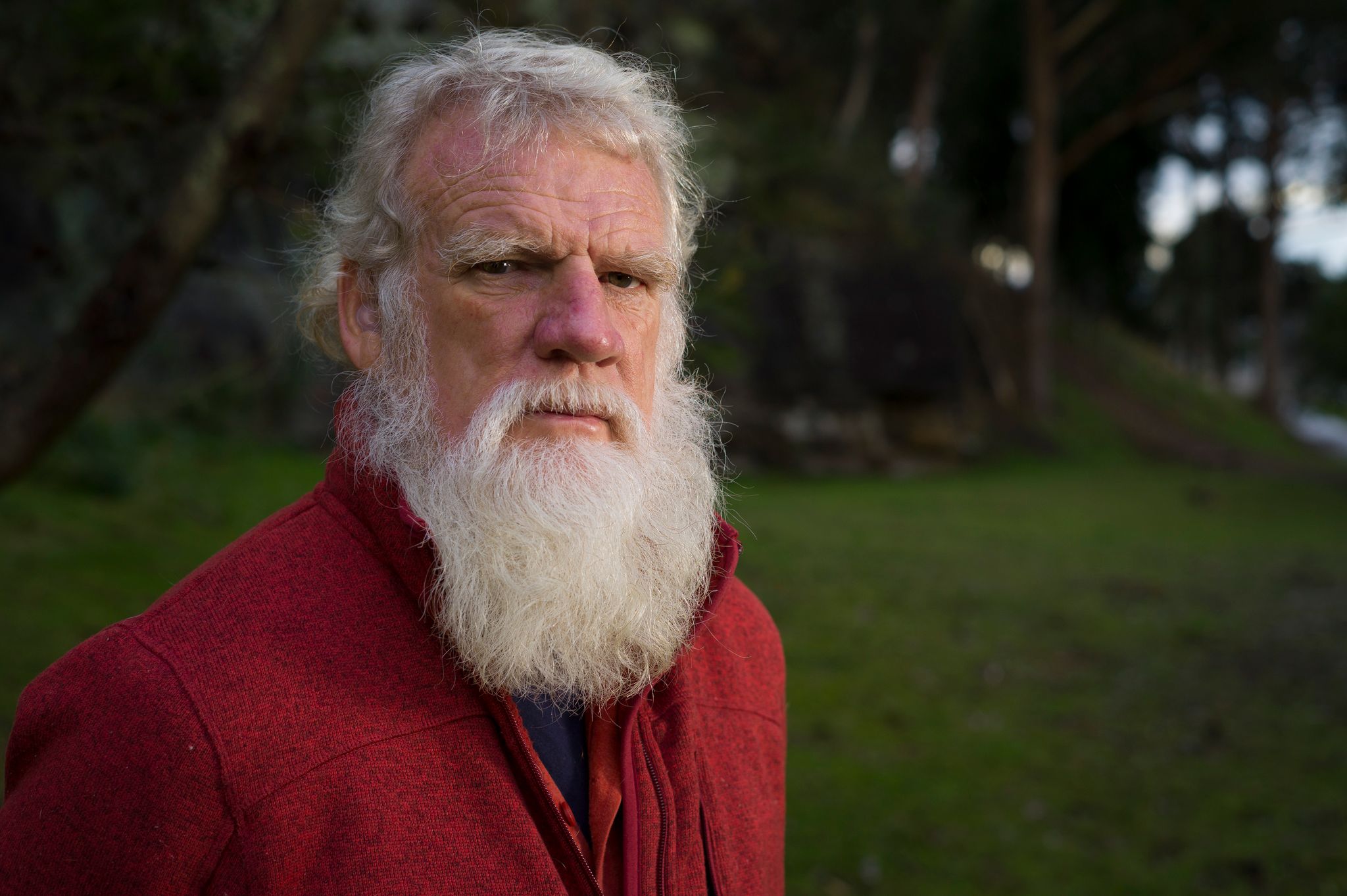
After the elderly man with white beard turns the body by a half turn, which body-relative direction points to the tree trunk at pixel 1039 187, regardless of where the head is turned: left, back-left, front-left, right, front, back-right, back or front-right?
right

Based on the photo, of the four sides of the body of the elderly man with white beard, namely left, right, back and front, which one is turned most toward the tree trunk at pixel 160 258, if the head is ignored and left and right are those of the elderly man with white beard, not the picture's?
back

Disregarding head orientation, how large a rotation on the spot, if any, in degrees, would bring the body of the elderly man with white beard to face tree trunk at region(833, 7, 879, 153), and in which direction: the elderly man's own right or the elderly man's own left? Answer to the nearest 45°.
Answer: approximately 90° to the elderly man's own left

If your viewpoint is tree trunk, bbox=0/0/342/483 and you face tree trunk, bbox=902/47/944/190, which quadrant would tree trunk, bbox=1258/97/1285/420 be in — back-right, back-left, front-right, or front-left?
front-right

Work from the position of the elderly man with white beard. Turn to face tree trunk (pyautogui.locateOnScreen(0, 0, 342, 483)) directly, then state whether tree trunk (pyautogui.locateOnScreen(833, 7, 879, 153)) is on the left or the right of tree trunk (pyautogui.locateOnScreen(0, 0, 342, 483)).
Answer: right

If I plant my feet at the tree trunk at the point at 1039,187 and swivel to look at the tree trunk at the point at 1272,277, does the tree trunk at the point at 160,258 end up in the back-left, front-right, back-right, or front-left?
back-right

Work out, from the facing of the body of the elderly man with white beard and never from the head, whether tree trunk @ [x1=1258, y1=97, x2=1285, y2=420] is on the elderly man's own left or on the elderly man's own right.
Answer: on the elderly man's own left

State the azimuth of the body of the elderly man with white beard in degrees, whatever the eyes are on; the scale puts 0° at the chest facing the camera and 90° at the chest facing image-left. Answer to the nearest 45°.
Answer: approximately 315°

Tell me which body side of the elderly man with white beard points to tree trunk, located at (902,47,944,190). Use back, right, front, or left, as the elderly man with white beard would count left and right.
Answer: left
